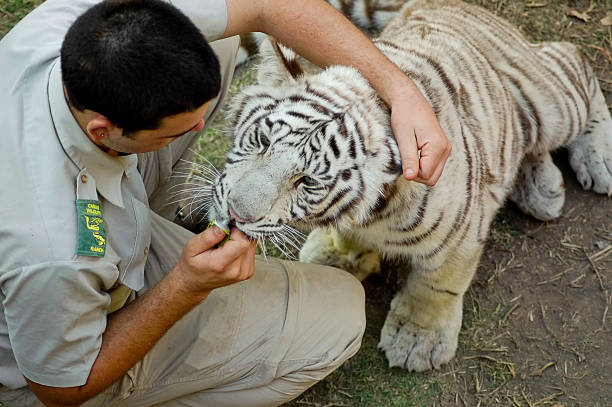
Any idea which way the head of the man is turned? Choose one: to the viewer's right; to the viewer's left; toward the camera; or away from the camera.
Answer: to the viewer's right

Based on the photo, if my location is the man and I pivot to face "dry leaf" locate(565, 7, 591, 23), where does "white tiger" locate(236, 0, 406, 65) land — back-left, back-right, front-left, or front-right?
front-left

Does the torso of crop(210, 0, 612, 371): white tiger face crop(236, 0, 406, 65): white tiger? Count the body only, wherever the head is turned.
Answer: no

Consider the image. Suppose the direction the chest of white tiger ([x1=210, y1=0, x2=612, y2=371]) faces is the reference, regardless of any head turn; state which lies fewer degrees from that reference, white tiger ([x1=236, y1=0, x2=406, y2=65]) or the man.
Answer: the man

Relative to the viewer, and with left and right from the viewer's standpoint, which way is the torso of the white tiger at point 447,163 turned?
facing the viewer and to the left of the viewer

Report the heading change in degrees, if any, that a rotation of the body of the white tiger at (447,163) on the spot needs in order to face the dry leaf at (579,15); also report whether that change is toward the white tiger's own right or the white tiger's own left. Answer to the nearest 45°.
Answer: approximately 135° to the white tiger's own right

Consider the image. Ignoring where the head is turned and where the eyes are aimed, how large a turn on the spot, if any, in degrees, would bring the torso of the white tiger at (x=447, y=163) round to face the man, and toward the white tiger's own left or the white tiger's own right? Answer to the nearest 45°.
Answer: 0° — it already faces them
